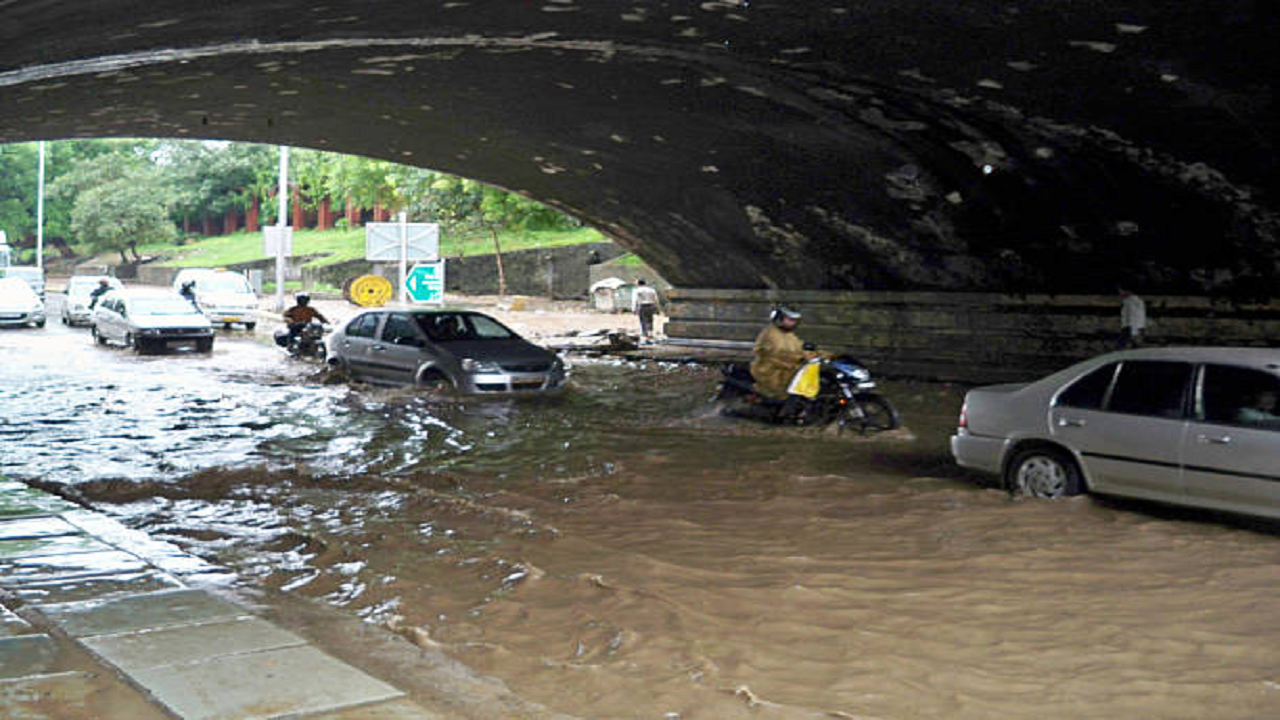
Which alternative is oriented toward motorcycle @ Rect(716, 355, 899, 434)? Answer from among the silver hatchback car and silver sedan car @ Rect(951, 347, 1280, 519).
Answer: the silver hatchback car

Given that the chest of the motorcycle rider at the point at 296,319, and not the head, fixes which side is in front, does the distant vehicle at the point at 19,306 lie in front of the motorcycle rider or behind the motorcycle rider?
behind

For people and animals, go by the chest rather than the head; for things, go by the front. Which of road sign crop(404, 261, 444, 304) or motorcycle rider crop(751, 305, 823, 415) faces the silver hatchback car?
the road sign

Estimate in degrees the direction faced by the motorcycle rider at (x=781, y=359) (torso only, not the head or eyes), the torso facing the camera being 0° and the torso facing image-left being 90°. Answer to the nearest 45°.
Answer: approximately 270°

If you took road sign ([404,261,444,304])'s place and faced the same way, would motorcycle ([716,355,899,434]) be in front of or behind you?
in front

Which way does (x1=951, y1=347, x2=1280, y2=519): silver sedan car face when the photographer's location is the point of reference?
facing to the right of the viewer

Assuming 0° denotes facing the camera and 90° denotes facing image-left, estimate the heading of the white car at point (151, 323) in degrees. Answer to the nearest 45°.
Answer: approximately 315°

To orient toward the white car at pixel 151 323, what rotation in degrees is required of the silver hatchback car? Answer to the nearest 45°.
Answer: approximately 180°

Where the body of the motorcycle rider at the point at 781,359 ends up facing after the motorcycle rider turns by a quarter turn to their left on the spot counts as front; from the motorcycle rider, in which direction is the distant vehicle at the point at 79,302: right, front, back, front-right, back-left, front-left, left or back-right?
front-left

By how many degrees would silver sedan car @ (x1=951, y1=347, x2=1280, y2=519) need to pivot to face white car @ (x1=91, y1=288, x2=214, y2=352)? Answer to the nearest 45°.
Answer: approximately 135° to its left

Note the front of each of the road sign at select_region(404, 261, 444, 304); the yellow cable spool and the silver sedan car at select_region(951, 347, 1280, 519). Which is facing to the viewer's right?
the silver sedan car

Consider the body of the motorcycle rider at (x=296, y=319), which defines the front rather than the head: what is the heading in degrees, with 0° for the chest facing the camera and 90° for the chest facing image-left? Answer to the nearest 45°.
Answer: approximately 315°
